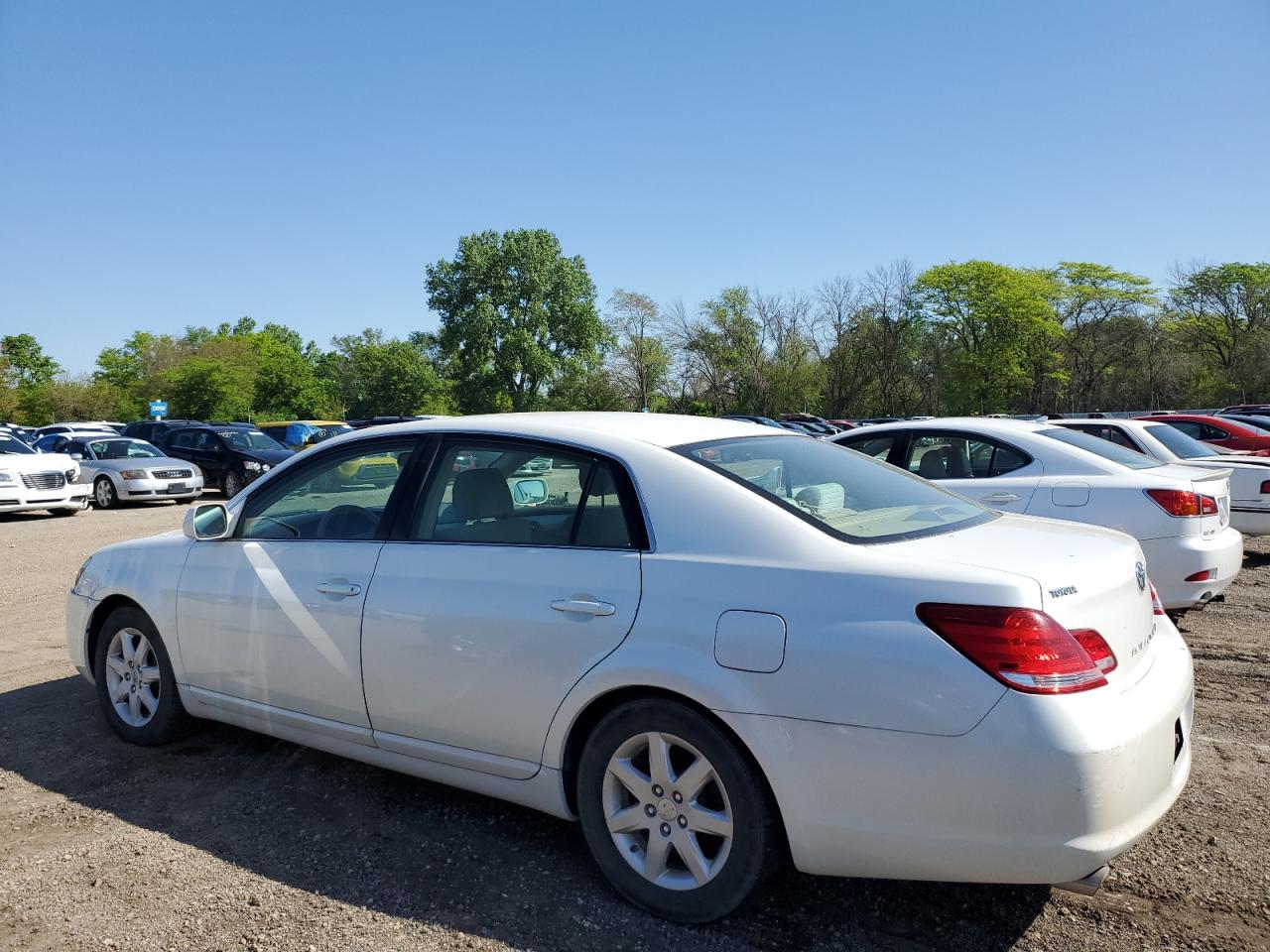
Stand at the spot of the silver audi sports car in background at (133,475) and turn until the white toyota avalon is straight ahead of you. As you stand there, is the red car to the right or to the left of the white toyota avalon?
left

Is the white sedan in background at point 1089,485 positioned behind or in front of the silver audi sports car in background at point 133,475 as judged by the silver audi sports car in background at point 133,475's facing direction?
in front

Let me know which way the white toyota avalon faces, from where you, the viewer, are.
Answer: facing away from the viewer and to the left of the viewer

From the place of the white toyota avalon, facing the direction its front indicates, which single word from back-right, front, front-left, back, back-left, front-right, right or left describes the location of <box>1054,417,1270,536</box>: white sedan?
right

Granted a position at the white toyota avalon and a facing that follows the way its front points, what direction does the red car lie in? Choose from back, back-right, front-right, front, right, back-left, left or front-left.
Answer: right

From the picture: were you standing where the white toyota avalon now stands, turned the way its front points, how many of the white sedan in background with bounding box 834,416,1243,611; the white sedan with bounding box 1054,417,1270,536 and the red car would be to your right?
3

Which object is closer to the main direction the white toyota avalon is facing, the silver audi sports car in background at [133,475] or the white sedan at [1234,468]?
the silver audi sports car in background

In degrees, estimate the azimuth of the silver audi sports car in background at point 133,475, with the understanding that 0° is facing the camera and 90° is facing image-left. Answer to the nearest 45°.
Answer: approximately 315°

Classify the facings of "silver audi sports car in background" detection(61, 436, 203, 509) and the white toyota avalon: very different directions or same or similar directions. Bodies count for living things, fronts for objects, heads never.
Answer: very different directions

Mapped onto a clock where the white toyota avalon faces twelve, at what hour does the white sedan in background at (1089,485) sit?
The white sedan in background is roughly at 3 o'clock from the white toyota avalon.
